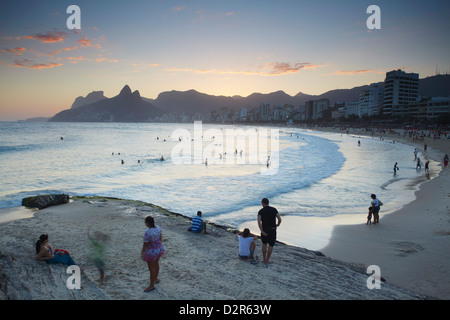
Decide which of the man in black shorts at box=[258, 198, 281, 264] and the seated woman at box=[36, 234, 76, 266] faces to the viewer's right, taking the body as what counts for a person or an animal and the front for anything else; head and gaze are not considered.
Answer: the seated woman

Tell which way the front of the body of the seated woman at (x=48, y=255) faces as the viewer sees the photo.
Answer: to the viewer's right

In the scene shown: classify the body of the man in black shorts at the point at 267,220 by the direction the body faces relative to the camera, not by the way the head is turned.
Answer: away from the camera

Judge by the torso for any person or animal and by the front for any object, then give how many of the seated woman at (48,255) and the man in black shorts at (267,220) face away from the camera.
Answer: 1

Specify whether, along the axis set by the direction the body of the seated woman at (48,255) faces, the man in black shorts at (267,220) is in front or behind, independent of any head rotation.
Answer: in front

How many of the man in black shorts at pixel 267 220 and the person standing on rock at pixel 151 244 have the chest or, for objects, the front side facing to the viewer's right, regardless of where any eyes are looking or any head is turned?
0

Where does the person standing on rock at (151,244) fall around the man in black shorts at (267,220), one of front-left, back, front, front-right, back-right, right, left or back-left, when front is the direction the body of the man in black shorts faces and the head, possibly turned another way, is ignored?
back-left

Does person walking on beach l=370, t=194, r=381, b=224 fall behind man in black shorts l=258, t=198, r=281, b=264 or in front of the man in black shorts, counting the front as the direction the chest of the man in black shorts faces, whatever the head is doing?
in front
